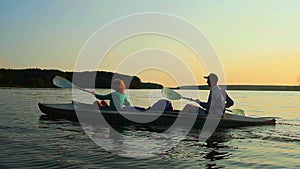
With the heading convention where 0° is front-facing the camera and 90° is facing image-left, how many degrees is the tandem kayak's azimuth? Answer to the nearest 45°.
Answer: approximately 90°

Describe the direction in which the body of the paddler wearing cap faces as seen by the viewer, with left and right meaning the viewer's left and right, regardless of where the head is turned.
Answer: facing to the left of the viewer
